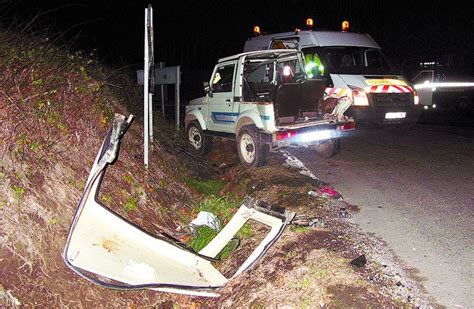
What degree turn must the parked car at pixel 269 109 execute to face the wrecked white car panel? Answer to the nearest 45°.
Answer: approximately 135° to its left

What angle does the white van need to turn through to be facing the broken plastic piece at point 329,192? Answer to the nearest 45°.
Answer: approximately 45° to its right

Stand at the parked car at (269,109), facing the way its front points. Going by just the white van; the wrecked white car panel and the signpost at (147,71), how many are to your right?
1

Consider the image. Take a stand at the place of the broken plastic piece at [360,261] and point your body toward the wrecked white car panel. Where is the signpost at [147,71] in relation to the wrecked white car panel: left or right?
right

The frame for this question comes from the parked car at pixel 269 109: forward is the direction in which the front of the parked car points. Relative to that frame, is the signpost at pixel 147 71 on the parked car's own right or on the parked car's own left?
on the parked car's own left

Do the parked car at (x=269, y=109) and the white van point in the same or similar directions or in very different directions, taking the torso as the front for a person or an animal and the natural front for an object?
very different directions

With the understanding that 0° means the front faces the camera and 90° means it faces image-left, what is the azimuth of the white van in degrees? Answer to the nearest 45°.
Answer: approximately 315°

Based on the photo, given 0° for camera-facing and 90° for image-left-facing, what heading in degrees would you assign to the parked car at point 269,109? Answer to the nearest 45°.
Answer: approximately 135°
